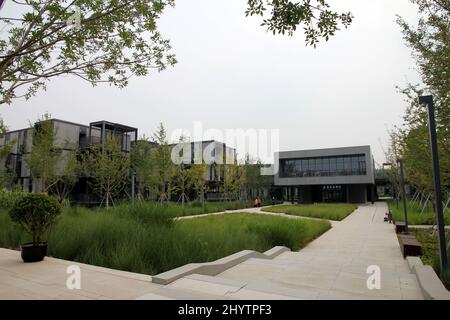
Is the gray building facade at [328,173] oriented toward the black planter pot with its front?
yes

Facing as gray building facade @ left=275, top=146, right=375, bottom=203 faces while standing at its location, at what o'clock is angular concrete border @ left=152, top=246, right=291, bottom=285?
The angular concrete border is roughly at 12 o'clock from the gray building facade.

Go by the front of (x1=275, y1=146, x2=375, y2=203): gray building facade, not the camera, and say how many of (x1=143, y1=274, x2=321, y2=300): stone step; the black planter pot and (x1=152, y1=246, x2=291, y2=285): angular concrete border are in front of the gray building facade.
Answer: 3

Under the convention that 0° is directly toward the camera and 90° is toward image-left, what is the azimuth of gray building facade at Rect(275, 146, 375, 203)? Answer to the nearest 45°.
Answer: approximately 0°

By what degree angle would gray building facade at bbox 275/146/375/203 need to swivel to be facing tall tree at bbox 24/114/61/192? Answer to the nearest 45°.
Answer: approximately 45° to its right

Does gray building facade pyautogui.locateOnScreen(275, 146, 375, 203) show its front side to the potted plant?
yes

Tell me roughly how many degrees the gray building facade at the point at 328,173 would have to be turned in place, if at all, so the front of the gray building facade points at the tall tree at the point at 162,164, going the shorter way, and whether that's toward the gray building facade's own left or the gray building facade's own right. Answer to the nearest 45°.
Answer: approximately 45° to the gray building facade's own right

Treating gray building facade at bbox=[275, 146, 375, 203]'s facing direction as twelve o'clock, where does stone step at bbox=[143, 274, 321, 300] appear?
The stone step is roughly at 12 o'clock from the gray building facade.

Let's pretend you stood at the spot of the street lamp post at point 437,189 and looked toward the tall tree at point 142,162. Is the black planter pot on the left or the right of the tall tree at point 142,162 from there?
left
